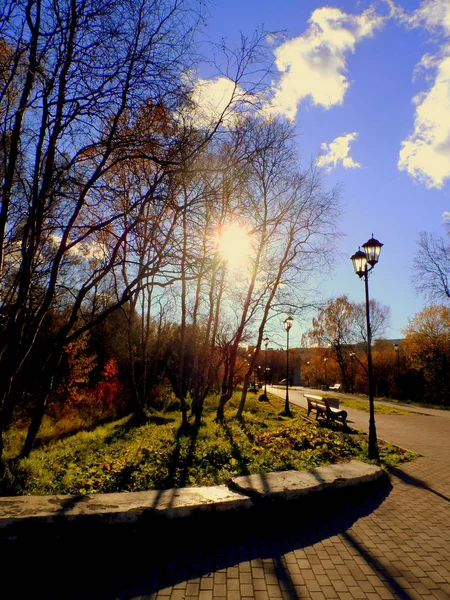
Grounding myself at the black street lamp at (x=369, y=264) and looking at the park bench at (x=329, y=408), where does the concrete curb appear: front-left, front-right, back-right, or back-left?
back-left

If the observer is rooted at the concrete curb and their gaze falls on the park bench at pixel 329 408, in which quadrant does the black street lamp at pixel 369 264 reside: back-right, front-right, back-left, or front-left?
front-right

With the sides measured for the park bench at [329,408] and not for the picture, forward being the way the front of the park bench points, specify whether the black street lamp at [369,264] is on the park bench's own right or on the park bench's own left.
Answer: on the park bench's own right

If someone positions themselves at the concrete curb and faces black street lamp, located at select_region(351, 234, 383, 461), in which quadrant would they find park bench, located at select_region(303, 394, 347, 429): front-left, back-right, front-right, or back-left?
front-left

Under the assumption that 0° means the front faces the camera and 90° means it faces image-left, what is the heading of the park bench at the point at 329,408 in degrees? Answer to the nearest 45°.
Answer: approximately 225°

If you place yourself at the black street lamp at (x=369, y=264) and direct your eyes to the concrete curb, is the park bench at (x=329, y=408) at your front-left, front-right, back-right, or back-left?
back-right

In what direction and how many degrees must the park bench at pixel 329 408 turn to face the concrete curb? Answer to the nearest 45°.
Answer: approximately 135° to its right
